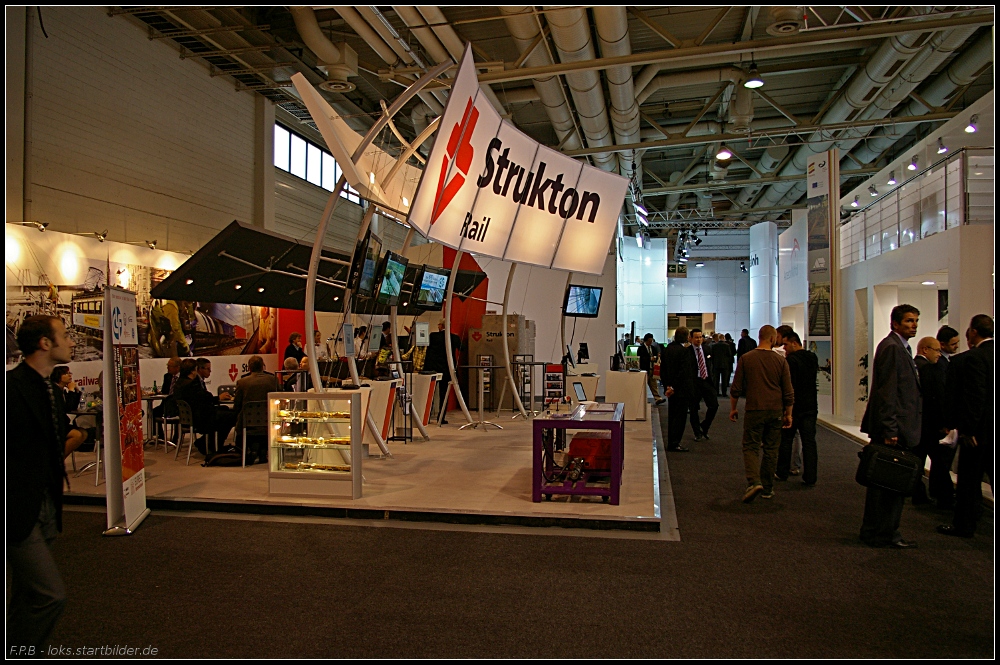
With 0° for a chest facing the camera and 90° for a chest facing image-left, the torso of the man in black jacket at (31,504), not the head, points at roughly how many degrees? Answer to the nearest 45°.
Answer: approximately 270°

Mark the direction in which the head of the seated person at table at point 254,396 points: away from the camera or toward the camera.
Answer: away from the camera

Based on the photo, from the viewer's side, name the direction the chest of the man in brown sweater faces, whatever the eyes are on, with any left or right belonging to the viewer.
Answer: facing away from the viewer

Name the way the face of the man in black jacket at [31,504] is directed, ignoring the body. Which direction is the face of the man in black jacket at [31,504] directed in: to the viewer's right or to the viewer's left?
to the viewer's right

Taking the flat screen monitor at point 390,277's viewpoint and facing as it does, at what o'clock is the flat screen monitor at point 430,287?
the flat screen monitor at point 430,287 is roughly at 8 o'clock from the flat screen monitor at point 390,277.

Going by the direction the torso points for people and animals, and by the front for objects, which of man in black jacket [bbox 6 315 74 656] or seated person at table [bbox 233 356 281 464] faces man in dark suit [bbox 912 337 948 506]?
the man in black jacket

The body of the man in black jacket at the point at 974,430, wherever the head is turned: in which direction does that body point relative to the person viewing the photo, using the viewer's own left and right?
facing to the left of the viewer

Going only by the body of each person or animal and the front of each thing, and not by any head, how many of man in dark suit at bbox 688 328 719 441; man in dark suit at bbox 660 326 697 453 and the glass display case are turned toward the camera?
2
